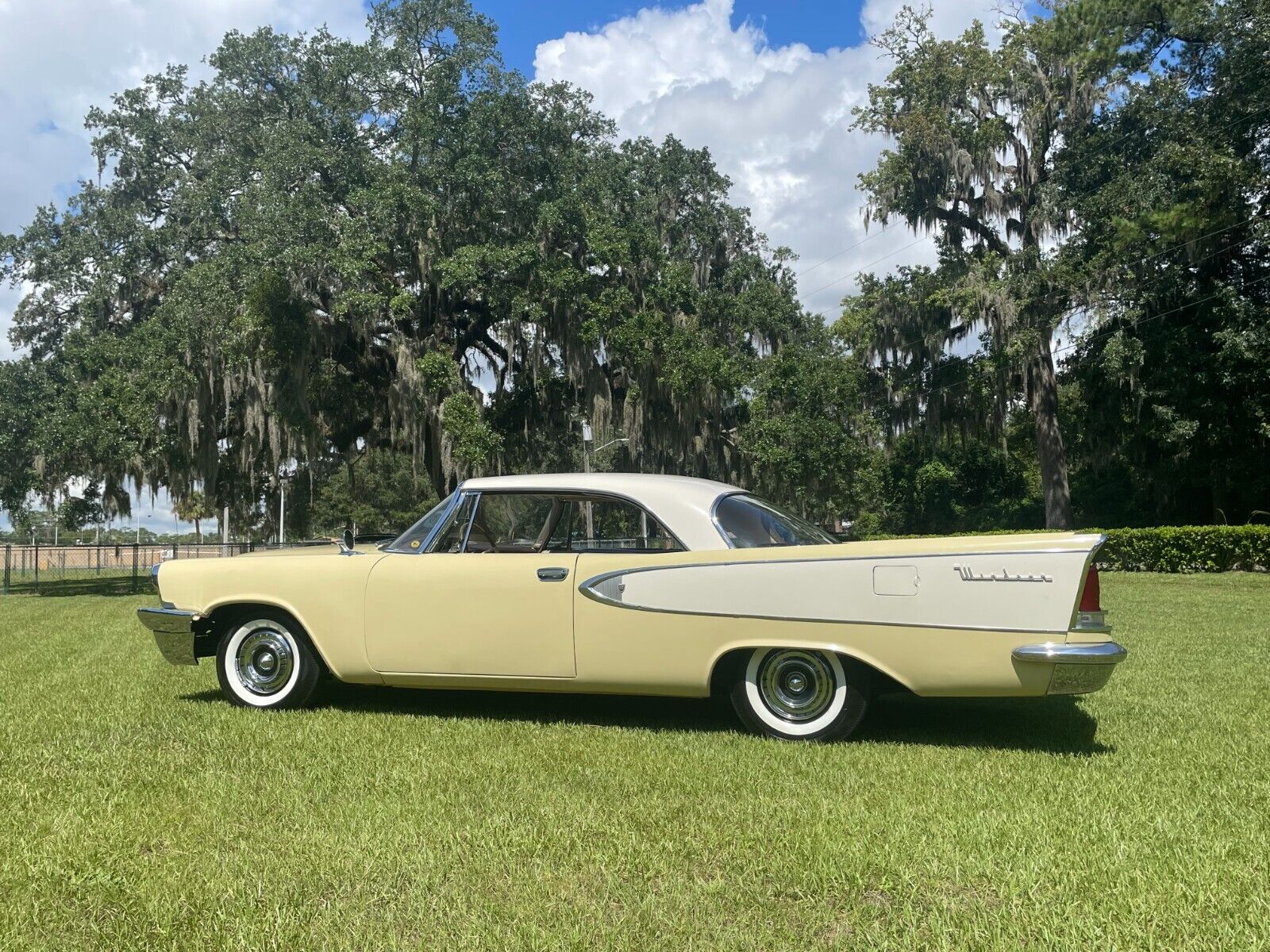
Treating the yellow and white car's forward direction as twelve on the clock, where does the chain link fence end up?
The chain link fence is roughly at 2 o'clock from the yellow and white car.

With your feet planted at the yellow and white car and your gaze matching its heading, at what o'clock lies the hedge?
The hedge is roughly at 4 o'clock from the yellow and white car.

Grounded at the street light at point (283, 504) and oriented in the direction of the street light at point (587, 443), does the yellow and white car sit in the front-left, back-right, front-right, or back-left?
front-right

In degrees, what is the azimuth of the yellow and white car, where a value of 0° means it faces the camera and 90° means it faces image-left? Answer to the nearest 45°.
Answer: approximately 90°

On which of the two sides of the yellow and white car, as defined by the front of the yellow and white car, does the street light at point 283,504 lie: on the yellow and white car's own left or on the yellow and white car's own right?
on the yellow and white car's own right

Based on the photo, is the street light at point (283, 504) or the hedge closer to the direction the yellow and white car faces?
the street light

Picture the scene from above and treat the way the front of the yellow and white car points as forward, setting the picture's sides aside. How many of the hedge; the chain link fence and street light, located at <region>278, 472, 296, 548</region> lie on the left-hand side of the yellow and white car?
0

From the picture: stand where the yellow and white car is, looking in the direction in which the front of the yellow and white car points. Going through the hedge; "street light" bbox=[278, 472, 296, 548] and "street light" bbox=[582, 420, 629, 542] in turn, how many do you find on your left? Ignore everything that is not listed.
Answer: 0

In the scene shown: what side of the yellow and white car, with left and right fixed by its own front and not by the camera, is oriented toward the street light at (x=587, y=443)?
right

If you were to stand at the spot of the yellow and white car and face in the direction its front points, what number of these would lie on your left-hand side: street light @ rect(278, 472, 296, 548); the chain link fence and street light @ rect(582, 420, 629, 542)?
0
